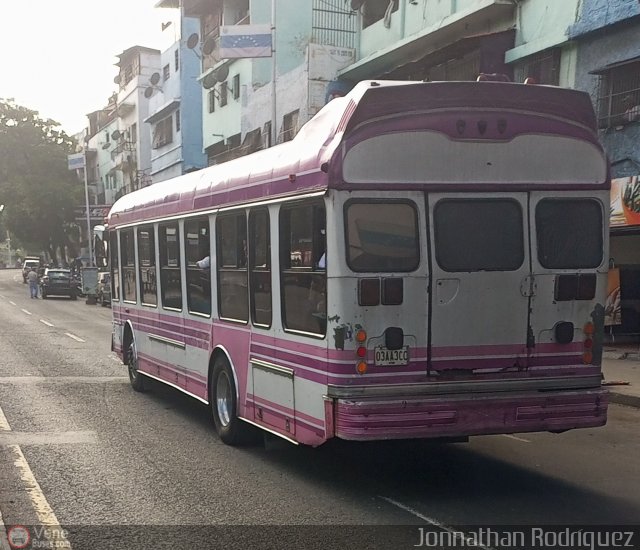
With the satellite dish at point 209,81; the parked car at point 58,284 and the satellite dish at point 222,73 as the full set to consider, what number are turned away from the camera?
1

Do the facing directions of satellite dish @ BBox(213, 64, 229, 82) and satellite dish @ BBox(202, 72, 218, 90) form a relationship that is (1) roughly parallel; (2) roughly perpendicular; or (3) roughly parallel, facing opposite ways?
roughly parallel

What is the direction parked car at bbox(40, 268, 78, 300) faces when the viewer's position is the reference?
facing away from the viewer

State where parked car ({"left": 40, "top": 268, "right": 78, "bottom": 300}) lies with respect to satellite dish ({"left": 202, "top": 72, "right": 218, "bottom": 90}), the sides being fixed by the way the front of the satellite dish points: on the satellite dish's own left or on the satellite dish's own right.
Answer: on the satellite dish's own right

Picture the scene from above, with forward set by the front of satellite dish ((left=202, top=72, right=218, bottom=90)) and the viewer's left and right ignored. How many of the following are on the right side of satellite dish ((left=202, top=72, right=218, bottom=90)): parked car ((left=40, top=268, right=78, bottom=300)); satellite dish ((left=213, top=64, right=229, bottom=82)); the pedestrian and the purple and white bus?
2

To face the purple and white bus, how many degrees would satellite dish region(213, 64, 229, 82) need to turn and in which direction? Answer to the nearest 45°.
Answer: approximately 45° to its left

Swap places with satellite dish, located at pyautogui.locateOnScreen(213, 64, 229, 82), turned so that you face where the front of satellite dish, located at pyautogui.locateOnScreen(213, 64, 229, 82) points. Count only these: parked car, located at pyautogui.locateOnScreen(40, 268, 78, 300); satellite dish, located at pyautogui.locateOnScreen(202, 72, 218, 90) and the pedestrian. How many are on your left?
0

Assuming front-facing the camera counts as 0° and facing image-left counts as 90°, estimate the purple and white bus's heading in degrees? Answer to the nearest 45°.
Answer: approximately 135°

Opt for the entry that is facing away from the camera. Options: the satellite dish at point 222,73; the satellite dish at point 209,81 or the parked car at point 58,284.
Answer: the parked car

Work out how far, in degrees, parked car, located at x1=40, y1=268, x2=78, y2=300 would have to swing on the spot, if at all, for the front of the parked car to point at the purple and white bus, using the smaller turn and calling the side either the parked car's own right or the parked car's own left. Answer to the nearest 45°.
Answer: approximately 180°

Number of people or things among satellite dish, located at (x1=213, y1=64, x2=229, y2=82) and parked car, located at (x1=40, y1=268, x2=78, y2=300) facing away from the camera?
1

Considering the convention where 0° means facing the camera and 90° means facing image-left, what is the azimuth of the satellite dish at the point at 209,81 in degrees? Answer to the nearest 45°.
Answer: approximately 45°

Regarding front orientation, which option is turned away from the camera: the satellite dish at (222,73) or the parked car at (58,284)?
the parked car

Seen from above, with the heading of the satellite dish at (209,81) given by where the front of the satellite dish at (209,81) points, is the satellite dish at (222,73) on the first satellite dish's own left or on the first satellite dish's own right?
on the first satellite dish's own left

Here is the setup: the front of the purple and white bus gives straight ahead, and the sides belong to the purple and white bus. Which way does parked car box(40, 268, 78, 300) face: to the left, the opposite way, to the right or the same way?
the same way
